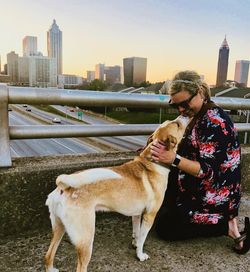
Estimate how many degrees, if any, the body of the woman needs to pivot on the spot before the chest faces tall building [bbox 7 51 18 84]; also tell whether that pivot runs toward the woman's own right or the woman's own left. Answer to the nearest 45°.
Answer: approximately 45° to the woman's own right

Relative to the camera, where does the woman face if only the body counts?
to the viewer's left
